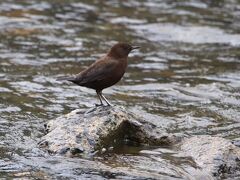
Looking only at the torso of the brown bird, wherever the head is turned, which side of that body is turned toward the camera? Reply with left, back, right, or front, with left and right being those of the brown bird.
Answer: right

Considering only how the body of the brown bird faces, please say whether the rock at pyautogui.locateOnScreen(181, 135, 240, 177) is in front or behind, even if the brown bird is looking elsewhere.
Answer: in front
